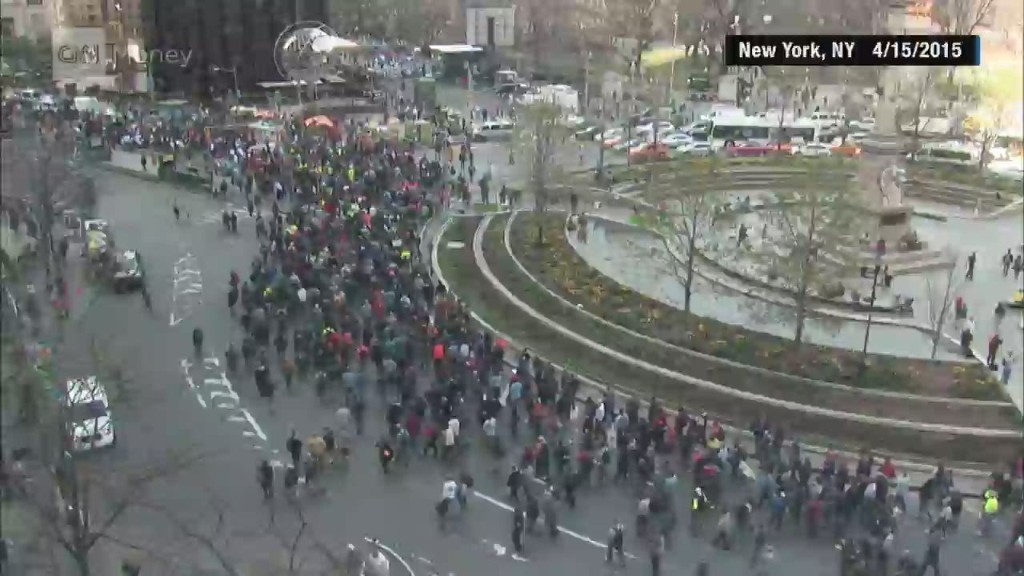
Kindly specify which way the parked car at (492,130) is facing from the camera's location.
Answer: facing to the left of the viewer

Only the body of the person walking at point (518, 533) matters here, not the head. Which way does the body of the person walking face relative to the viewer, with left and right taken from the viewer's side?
facing away from the viewer

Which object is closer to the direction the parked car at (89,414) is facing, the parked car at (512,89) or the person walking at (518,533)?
the person walking

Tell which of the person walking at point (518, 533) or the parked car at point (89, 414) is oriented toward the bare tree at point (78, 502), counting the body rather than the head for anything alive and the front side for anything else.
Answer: the parked car

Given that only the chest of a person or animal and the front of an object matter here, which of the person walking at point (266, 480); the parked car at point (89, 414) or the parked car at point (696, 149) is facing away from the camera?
the person walking

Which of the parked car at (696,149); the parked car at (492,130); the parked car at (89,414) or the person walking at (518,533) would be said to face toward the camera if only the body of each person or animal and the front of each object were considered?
the parked car at (89,414)

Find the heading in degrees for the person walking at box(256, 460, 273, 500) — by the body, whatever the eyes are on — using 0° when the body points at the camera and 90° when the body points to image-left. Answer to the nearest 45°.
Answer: approximately 180°
